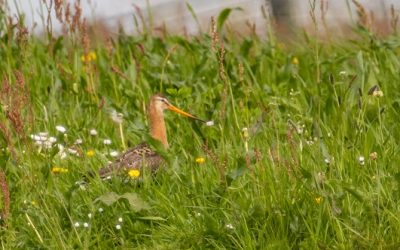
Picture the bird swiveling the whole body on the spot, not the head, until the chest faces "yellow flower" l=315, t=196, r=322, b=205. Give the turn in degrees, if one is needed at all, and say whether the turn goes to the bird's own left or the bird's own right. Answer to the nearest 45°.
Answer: approximately 45° to the bird's own right

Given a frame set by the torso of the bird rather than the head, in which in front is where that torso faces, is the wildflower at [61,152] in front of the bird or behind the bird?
behind

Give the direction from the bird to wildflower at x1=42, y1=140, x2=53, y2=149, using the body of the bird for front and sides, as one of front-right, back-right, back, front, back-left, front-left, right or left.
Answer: back

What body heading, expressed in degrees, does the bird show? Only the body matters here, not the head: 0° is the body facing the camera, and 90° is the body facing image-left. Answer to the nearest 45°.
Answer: approximately 270°

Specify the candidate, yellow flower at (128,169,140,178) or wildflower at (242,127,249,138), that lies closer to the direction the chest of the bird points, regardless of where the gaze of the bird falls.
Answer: the wildflower

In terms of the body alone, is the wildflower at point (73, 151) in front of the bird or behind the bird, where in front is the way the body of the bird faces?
behind

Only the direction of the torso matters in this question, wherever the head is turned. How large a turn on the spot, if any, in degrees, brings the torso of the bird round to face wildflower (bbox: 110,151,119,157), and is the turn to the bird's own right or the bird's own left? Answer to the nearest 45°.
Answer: approximately 135° to the bird's own left
